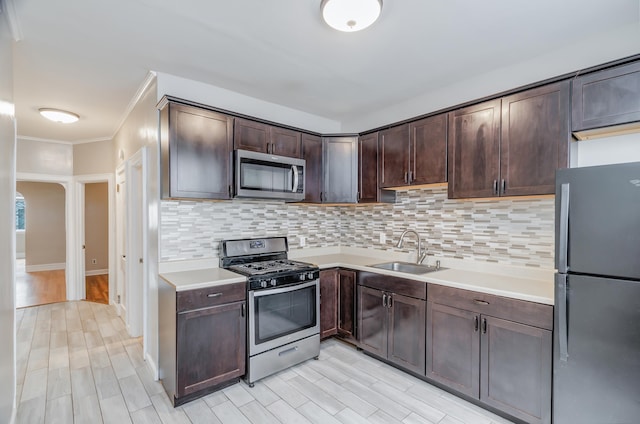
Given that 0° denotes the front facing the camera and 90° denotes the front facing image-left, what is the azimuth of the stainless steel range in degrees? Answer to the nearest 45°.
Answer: approximately 315°

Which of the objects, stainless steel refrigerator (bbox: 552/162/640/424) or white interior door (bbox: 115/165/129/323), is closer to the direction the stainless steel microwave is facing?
the stainless steel refrigerator

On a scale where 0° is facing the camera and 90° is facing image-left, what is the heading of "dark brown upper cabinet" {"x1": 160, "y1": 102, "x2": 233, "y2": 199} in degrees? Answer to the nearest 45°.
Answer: approximately 315°

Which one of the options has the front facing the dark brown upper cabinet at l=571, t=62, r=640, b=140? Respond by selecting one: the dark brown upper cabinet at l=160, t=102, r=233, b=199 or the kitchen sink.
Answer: the dark brown upper cabinet at l=160, t=102, r=233, b=199

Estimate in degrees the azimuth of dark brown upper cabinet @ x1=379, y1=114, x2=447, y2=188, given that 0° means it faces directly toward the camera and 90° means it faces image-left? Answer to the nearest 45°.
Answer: approximately 45°

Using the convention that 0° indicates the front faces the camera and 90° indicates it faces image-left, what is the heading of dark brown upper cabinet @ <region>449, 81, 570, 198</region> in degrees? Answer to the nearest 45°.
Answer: approximately 45°
